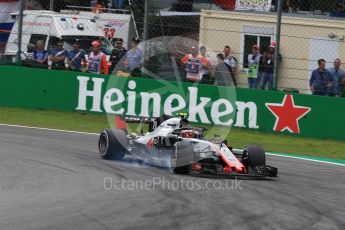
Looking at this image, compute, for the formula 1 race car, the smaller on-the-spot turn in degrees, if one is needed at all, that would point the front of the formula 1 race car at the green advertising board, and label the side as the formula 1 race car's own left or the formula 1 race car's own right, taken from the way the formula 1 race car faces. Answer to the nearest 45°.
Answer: approximately 135° to the formula 1 race car's own left

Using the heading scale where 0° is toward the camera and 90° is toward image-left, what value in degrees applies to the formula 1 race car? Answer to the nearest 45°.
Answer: approximately 315°

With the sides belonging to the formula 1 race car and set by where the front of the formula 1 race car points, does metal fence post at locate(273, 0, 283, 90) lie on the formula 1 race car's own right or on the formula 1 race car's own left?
on the formula 1 race car's own left
